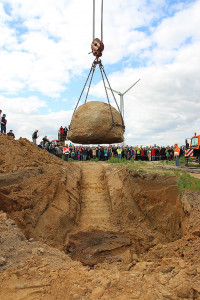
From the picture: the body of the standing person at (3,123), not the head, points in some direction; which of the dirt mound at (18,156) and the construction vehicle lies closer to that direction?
the construction vehicle

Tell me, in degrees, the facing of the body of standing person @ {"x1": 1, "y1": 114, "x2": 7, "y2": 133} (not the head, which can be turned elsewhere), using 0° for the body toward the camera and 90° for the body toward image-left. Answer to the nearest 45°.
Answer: approximately 270°

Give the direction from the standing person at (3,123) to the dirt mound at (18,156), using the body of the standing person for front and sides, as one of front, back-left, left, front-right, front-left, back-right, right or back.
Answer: right

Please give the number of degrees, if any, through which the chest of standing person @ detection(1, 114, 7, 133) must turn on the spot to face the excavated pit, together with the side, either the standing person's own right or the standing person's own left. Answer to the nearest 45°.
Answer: approximately 90° to the standing person's own right
